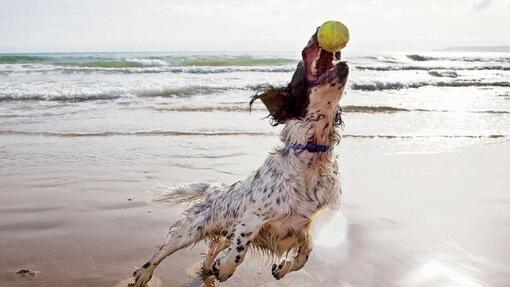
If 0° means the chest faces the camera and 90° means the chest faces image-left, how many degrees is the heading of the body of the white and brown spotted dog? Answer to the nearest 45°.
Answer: approximately 270°
